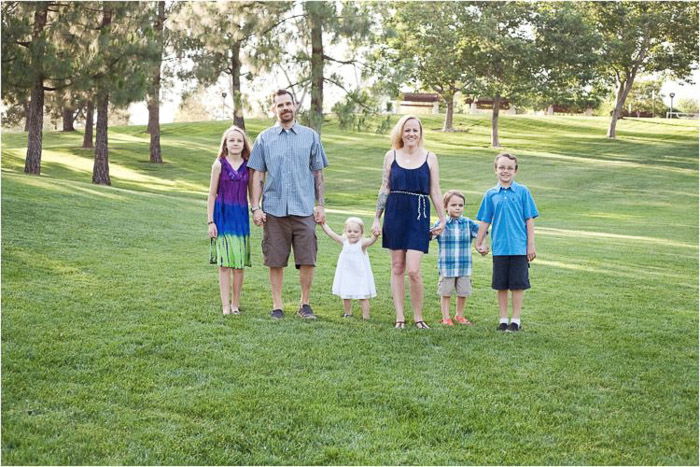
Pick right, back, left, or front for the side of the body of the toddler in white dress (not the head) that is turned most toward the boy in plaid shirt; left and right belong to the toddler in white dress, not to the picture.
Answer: left

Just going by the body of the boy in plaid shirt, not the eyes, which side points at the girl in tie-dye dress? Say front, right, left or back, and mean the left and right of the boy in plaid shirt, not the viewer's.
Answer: right

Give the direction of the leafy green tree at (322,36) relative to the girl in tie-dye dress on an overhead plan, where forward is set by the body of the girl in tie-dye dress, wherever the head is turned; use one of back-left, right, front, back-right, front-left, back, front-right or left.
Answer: back

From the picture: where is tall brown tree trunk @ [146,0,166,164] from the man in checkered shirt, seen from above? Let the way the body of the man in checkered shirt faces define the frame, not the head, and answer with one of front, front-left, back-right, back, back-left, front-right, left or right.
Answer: back

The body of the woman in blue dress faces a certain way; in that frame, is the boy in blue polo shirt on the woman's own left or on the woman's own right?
on the woman's own left

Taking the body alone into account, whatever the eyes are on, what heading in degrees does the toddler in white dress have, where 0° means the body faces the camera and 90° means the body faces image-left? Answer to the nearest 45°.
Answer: approximately 0°

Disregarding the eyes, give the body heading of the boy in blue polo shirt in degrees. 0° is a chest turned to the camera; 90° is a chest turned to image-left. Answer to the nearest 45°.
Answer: approximately 0°

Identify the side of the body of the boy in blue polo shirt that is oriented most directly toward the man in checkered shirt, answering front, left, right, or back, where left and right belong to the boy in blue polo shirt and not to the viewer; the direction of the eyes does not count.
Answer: right
